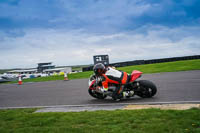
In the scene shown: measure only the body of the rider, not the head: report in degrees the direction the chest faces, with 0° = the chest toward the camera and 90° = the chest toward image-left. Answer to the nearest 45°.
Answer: approximately 90°
